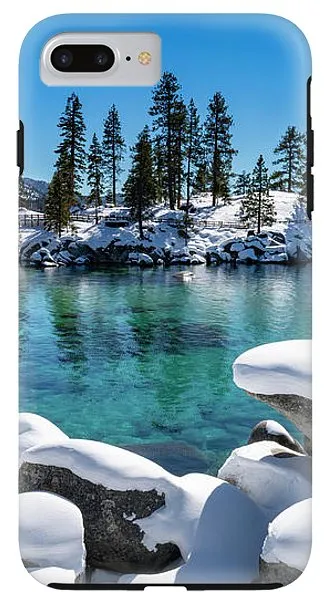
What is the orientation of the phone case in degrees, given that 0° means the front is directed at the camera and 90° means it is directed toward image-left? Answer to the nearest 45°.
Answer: approximately 180°
